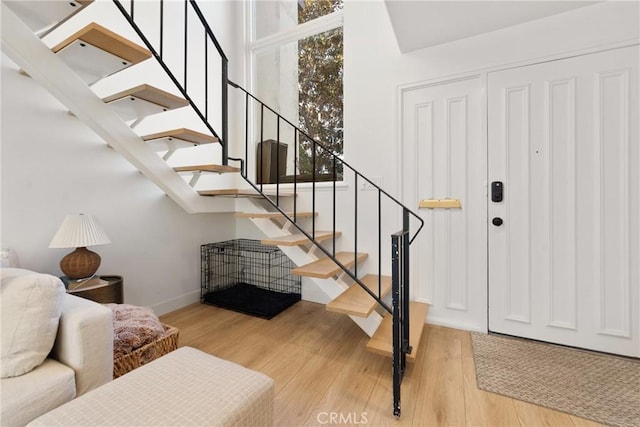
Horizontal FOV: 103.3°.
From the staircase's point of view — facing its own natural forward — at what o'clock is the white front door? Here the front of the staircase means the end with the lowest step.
The white front door is roughly at 11 o'clock from the staircase.

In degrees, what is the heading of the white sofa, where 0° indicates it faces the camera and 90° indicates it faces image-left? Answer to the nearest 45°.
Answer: approximately 315°
